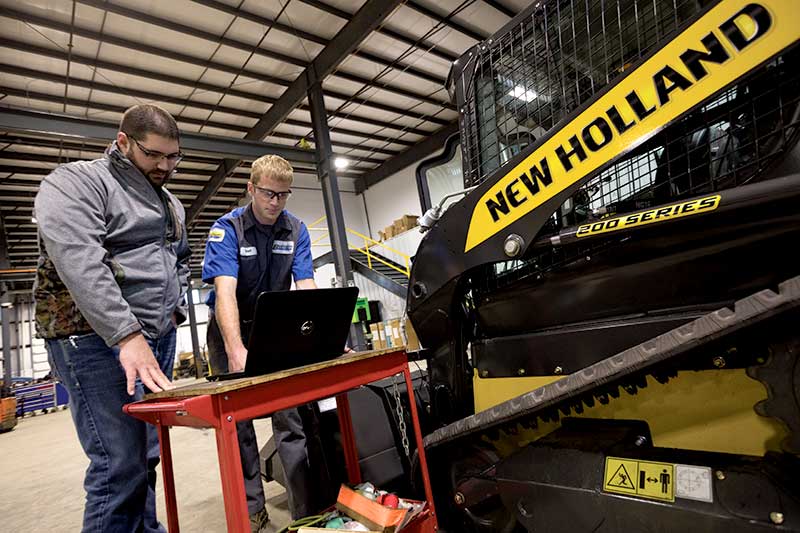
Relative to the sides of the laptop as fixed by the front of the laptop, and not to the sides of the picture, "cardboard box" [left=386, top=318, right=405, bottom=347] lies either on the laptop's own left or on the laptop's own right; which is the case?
on the laptop's own right

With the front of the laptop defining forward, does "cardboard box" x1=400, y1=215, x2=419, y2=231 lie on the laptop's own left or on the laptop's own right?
on the laptop's own right

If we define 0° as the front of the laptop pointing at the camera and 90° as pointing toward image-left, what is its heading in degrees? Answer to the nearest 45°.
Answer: approximately 135°

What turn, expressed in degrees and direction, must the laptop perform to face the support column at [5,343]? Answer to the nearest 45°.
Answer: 0° — it already faces it

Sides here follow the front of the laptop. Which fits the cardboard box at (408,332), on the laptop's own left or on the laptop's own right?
on the laptop's own right

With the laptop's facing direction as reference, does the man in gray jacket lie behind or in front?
in front

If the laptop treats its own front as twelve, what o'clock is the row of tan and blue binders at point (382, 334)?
The row of tan and blue binders is roughly at 2 o'clock from the laptop.

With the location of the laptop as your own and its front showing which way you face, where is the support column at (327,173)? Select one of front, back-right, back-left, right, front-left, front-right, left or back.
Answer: front-right
